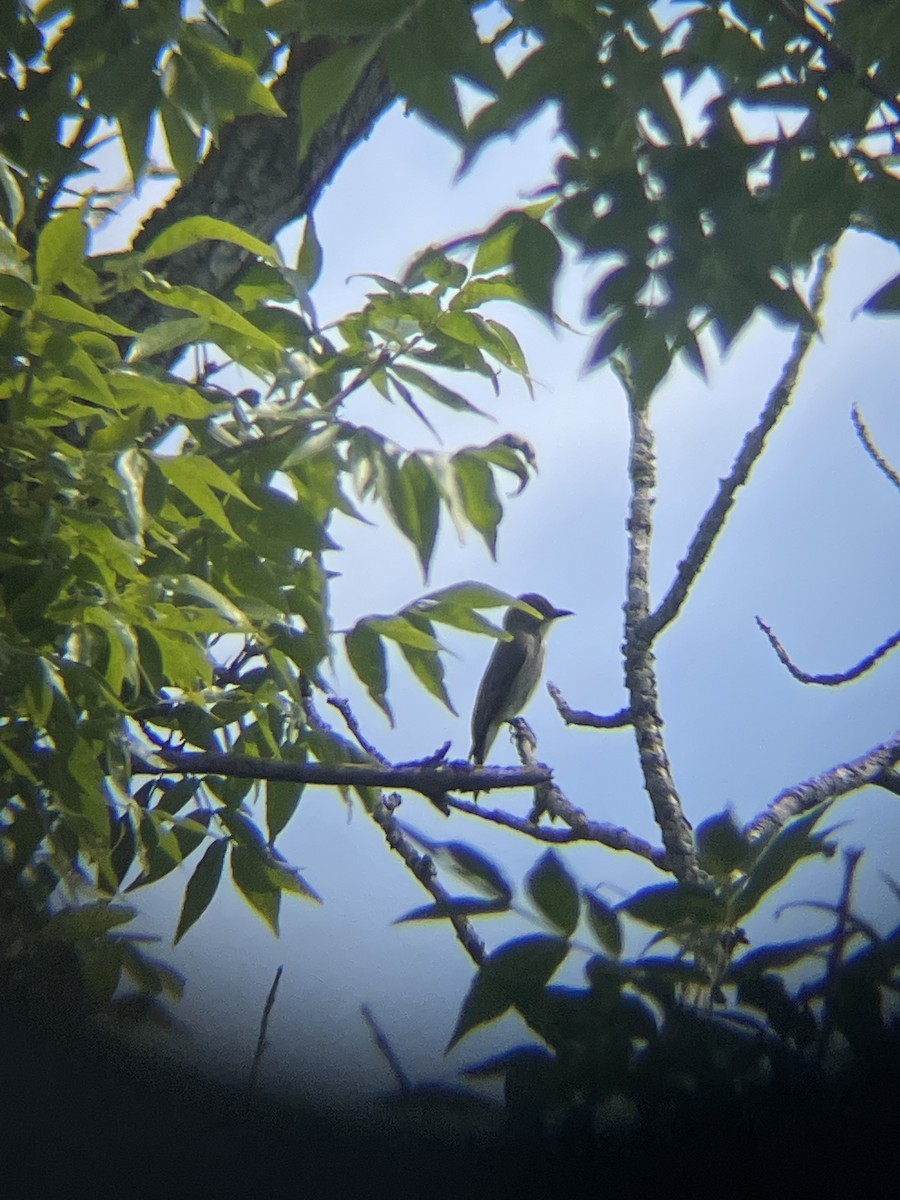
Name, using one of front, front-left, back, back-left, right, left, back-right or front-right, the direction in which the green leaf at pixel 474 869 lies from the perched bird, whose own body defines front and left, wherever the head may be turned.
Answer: right

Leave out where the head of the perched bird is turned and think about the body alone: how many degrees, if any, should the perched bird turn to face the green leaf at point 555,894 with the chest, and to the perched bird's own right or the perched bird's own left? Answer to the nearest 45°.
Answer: approximately 90° to the perched bird's own right

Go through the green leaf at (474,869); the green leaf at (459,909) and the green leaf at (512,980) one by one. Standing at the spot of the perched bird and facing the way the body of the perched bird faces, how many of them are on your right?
3

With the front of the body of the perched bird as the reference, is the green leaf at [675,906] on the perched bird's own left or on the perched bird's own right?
on the perched bird's own right

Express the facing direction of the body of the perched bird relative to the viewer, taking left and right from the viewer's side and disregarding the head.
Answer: facing to the right of the viewer

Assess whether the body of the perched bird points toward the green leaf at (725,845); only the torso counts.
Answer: no

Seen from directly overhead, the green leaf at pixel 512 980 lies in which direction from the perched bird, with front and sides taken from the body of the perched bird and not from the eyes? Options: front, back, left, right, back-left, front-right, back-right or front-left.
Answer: right
